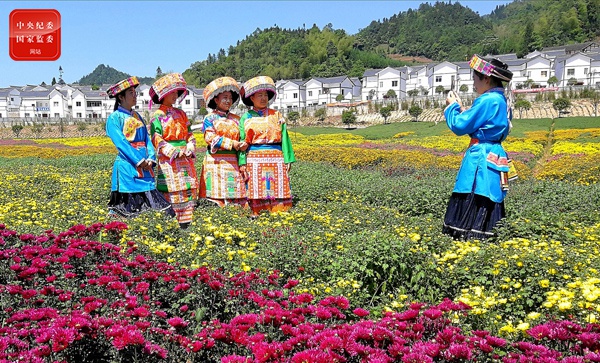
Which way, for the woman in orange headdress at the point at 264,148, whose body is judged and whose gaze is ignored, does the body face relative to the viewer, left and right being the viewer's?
facing the viewer

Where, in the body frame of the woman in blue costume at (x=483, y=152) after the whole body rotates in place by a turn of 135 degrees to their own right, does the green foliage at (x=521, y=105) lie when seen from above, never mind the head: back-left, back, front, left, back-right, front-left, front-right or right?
left

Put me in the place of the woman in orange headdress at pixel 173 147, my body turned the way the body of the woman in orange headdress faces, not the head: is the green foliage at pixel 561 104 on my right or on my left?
on my left

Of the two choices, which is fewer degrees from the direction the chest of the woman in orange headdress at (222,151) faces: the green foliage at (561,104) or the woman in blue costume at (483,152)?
the woman in blue costume

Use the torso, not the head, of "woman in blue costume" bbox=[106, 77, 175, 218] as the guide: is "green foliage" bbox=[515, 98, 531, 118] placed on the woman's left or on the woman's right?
on the woman's left

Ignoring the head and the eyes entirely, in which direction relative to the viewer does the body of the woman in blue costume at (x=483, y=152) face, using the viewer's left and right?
facing away from the viewer and to the left of the viewer

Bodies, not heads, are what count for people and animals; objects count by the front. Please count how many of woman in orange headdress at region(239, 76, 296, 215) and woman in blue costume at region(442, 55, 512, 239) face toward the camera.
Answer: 1

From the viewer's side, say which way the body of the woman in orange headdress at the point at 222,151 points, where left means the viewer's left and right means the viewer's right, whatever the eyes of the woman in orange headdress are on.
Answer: facing the viewer and to the right of the viewer

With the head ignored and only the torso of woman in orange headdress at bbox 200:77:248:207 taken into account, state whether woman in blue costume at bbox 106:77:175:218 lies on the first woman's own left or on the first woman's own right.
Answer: on the first woman's own right

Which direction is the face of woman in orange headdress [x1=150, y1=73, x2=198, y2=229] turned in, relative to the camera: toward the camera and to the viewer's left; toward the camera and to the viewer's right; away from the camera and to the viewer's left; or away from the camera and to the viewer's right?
toward the camera and to the viewer's right

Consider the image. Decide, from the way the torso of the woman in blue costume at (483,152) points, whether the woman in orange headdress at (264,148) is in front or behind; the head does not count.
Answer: in front
